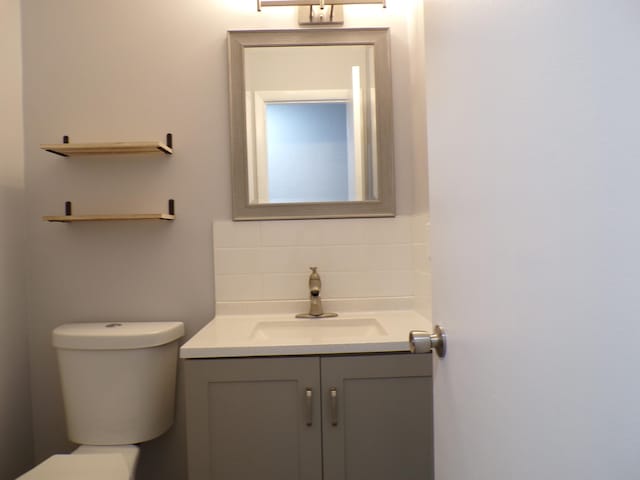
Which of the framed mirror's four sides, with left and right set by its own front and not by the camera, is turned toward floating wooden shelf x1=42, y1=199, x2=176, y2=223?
right

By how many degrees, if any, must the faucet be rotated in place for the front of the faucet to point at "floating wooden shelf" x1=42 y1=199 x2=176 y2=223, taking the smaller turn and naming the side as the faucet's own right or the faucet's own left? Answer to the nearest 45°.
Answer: approximately 90° to the faucet's own right

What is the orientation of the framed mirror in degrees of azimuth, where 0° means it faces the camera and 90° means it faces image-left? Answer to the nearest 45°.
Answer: approximately 0°

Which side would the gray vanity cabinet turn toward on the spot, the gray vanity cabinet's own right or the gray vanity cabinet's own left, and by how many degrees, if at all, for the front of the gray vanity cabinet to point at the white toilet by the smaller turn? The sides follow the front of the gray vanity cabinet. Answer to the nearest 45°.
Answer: approximately 90° to the gray vanity cabinet's own right
